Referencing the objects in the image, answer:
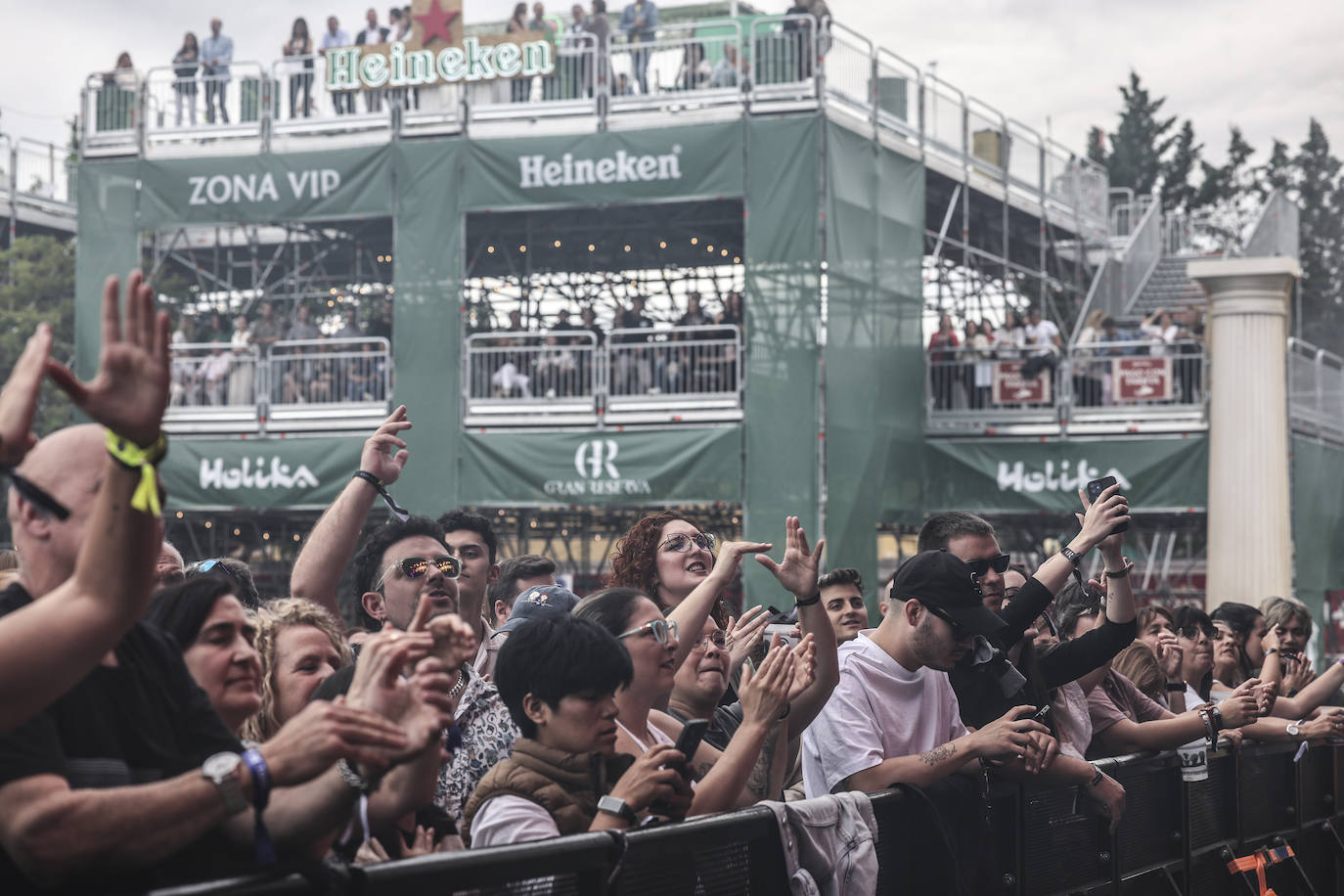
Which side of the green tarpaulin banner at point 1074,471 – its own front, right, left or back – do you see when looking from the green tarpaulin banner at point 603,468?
right

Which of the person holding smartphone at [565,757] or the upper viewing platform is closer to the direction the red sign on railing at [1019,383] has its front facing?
the person holding smartphone

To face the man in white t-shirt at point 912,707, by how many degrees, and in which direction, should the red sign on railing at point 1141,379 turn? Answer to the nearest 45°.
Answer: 0° — it already faces them

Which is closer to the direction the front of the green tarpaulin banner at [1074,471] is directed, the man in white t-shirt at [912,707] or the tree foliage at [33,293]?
the man in white t-shirt

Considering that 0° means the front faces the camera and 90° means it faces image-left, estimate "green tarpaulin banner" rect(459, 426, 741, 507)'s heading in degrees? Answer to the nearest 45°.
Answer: approximately 0°

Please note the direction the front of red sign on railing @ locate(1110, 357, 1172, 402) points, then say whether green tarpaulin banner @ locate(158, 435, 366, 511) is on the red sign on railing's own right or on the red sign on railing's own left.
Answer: on the red sign on railing's own right

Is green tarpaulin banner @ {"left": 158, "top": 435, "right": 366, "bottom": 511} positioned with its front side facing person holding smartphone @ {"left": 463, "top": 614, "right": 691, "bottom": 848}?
yes

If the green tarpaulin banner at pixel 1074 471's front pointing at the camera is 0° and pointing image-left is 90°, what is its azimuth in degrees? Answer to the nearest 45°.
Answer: approximately 0°
